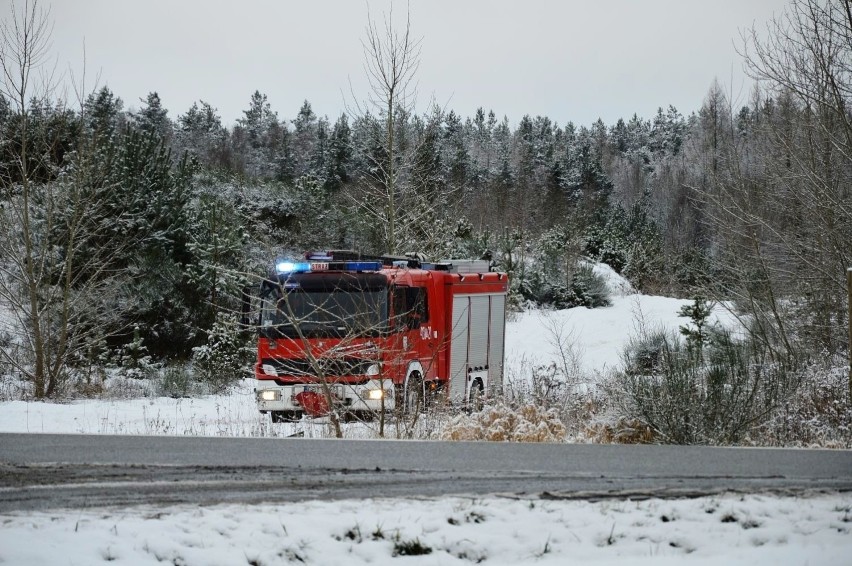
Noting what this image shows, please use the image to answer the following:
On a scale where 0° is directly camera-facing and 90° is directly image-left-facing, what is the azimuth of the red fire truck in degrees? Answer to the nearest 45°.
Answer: approximately 45°

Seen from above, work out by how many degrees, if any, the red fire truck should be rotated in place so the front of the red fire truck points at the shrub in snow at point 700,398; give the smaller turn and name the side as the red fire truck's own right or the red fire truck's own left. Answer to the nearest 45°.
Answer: approximately 90° to the red fire truck's own left

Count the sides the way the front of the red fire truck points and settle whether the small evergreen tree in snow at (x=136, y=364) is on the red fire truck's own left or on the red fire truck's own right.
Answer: on the red fire truck's own right

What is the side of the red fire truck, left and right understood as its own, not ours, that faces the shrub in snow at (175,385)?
right

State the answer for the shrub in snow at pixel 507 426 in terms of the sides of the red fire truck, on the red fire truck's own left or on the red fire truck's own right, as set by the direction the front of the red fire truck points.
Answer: on the red fire truck's own left

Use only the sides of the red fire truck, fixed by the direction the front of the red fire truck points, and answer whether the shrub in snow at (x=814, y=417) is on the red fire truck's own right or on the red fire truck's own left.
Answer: on the red fire truck's own left

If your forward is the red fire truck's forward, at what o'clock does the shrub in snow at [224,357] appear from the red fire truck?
The shrub in snow is roughly at 4 o'clock from the red fire truck.

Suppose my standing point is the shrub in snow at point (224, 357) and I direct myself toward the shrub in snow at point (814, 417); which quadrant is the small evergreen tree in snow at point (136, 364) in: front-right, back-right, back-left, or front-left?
back-right

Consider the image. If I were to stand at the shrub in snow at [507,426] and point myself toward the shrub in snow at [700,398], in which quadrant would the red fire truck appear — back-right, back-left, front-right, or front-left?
back-left

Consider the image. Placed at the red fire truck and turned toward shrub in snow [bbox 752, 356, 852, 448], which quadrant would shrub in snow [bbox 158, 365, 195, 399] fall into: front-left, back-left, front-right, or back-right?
back-left
